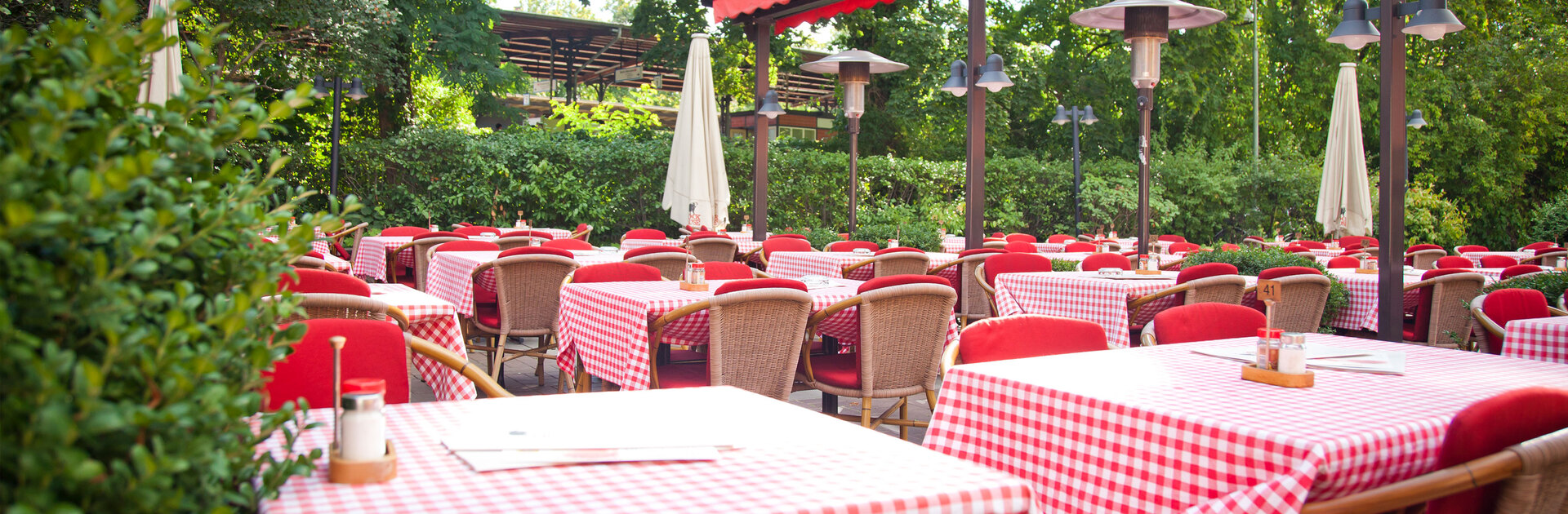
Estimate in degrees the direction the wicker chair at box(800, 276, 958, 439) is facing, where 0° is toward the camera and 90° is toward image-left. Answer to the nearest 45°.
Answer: approximately 135°

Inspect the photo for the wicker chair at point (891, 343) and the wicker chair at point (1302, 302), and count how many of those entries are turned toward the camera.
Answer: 0

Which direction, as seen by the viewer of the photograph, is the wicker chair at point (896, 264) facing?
facing away from the viewer and to the left of the viewer

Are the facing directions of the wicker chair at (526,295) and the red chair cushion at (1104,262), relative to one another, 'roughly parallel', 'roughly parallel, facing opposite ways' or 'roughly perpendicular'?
roughly parallel, facing opposite ways

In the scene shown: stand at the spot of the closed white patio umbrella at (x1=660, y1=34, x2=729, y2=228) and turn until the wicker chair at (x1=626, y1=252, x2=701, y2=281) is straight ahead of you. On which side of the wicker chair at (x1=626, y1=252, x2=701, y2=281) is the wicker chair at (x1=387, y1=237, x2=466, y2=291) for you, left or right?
right
